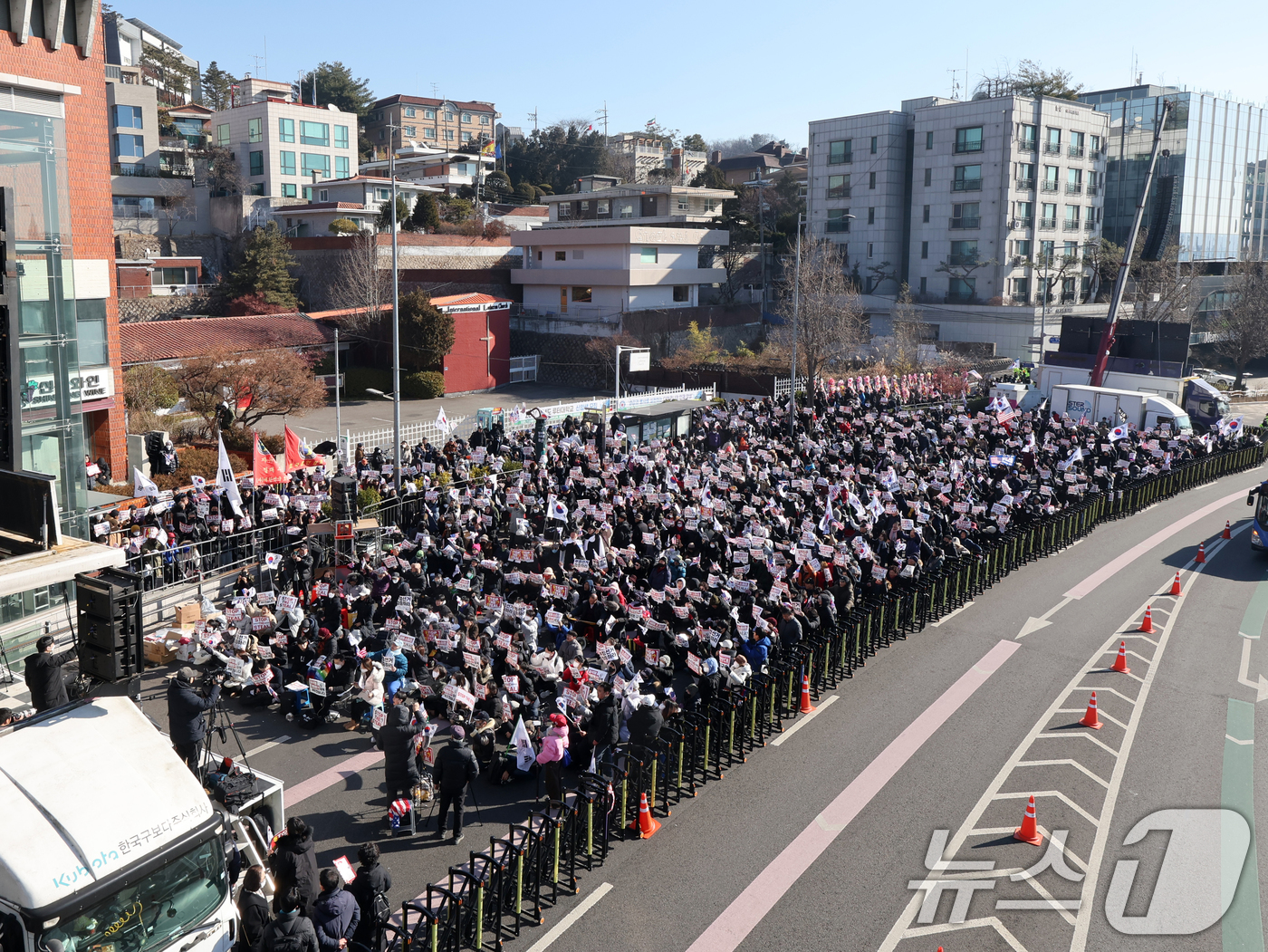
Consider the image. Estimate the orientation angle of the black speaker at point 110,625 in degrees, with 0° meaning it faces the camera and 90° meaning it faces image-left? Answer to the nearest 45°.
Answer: approximately 225°

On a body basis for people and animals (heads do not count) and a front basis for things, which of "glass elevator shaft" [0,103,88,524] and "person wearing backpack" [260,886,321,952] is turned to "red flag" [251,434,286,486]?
the person wearing backpack

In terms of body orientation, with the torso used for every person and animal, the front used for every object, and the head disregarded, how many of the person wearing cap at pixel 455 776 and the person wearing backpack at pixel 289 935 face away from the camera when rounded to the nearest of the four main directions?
2

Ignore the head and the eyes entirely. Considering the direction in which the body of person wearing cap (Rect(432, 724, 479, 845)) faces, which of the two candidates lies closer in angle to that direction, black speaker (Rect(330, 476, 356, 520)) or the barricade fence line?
the black speaker

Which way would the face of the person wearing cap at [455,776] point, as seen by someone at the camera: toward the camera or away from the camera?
away from the camera

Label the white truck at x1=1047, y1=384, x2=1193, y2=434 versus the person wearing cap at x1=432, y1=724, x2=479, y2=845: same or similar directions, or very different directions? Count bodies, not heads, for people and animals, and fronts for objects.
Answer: very different directions

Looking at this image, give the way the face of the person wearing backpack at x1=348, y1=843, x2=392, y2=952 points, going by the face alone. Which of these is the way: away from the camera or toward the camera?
away from the camera

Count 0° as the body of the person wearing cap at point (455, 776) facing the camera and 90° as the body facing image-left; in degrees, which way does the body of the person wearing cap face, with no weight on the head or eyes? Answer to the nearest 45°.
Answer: approximately 180°

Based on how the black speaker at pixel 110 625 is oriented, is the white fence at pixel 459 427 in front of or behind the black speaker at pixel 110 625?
in front

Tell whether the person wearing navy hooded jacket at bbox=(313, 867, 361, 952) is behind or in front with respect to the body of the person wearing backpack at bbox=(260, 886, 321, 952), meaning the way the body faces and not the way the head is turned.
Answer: in front

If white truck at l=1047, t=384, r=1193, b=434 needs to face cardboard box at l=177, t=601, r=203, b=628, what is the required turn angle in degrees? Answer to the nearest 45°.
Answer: approximately 90° to its right

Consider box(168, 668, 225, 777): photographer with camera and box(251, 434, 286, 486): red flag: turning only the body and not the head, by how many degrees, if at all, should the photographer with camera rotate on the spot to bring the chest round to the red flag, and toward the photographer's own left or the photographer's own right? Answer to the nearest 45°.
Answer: approximately 45° to the photographer's own left

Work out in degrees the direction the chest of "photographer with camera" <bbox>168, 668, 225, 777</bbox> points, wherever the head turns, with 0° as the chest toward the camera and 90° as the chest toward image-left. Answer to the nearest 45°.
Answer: approximately 225°

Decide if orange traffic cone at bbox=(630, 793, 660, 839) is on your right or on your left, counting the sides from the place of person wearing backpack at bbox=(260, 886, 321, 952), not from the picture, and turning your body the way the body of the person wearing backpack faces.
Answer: on your right

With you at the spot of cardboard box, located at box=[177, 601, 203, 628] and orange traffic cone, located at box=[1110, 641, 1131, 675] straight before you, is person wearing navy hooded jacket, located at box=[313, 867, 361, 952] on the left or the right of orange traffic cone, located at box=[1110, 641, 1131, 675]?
right

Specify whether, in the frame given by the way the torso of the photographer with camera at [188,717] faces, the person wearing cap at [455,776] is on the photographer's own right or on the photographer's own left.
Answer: on the photographer's own right

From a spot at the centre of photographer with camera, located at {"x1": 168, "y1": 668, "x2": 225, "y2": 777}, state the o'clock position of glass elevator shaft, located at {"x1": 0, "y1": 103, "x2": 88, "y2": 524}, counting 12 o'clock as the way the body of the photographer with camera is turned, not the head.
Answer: The glass elevator shaft is roughly at 10 o'clock from the photographer with camera.

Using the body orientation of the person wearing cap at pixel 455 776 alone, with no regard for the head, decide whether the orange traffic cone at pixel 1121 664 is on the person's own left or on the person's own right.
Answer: on the person's own right

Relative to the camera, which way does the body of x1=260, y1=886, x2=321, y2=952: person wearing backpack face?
away from the camera

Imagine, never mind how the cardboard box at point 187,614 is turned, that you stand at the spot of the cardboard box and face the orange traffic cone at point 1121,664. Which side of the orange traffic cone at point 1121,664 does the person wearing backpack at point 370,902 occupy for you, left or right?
right

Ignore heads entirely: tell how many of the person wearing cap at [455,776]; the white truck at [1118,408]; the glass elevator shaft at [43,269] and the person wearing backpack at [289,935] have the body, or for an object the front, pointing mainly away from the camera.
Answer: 2
